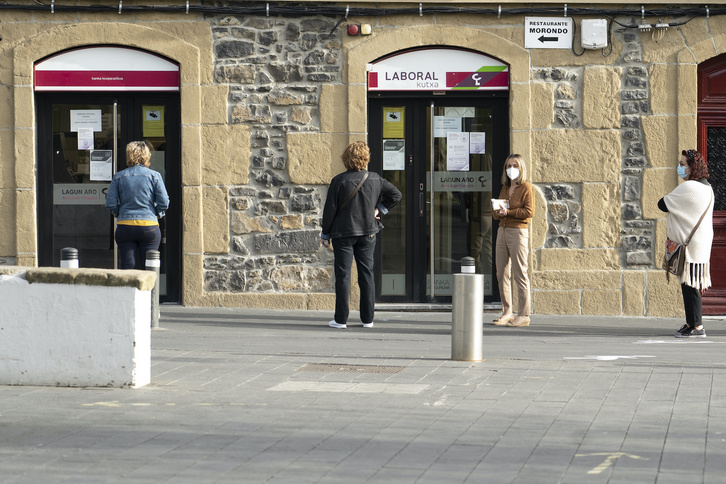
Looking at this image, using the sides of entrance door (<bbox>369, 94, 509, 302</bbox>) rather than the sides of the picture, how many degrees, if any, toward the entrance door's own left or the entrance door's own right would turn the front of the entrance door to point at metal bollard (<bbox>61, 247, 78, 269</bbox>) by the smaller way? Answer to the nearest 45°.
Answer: approximately 45° to the entrance door's own right

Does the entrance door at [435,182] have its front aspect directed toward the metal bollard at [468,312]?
yes

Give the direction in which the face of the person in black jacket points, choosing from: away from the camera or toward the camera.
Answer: away from the camera

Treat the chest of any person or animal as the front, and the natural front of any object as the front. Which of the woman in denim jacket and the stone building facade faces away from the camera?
the woman in denim jacket

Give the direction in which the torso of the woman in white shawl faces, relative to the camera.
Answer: to the viewer's left

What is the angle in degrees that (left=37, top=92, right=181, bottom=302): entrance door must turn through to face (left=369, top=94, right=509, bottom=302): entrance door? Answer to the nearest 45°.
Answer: approximately 90° to its left

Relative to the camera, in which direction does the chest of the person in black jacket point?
away from the camera

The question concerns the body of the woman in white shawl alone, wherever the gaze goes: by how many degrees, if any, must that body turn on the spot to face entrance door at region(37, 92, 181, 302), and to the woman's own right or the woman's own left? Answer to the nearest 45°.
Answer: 0° — they already face it

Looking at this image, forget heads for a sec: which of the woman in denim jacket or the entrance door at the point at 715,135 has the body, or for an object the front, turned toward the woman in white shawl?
the entrance door

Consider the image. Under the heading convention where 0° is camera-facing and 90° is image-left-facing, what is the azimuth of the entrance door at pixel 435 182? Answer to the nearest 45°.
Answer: approximately 0°

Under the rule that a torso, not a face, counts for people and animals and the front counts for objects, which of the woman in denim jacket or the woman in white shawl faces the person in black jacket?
the woman in white shawl

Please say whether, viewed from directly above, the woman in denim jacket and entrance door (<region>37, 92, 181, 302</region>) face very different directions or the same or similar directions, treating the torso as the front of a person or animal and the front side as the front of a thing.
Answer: very different directions

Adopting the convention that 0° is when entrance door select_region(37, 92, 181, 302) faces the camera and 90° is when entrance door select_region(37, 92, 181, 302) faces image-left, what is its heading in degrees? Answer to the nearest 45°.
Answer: approximately 0°
